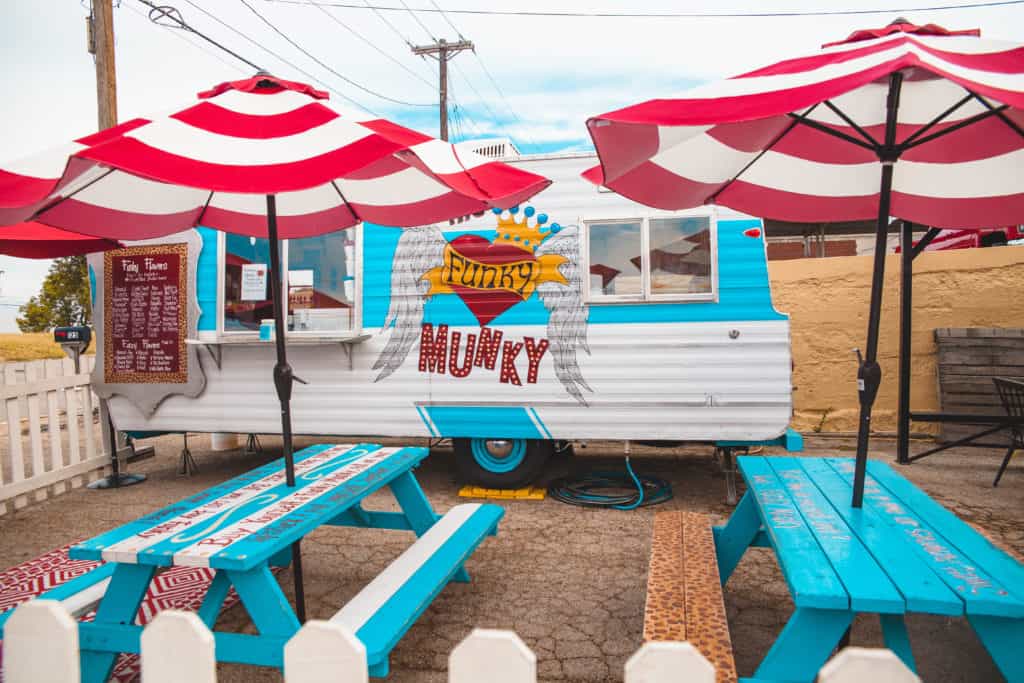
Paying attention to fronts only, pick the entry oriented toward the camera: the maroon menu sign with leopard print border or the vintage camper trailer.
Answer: the maroon menu sign with leopard print border

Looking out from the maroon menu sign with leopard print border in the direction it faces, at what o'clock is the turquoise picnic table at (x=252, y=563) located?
The turquoise picnic table is roughly at 12 o'clock from the maroon menu sign with leopard print border.

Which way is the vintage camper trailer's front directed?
to the viewer's left

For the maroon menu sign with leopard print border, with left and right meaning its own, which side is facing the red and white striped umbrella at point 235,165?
front

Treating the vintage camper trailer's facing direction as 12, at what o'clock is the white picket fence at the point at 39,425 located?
The white picket fence is roughly at 12 o'clock from the vintage camper trailer.

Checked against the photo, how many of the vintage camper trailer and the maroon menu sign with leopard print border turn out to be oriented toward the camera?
1

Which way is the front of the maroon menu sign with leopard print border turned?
toward the camera

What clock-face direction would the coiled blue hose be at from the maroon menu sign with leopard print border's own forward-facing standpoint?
The coiled blue hose is roughly at 10 o'clock from the maroon menu sign with leopard print border.

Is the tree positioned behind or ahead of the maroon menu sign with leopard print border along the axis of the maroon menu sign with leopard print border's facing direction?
behind
